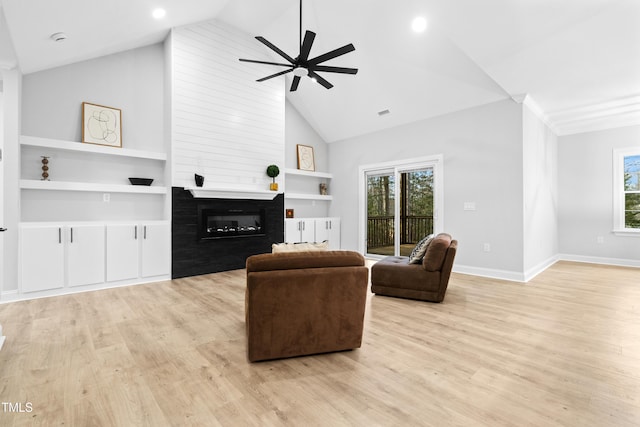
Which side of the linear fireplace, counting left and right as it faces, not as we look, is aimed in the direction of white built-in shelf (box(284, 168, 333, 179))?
left

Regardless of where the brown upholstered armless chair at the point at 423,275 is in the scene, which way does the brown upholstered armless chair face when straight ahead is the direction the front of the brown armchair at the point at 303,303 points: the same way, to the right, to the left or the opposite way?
to the left

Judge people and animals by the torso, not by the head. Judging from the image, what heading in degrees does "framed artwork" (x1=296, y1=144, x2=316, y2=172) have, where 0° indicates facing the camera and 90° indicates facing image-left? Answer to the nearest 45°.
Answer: approximately 315°

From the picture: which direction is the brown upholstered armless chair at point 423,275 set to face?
to the viewer's left

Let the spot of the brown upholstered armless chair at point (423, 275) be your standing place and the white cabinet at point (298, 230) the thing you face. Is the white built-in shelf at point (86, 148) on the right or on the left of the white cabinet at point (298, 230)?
left

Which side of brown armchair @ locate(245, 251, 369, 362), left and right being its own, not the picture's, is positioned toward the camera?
back

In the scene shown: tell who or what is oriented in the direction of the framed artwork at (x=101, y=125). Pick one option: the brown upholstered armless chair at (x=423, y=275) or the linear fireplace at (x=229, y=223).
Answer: the brown upholstered armless chair

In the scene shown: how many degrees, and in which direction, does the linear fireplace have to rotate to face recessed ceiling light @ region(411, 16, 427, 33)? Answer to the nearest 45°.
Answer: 0° — it already faces it

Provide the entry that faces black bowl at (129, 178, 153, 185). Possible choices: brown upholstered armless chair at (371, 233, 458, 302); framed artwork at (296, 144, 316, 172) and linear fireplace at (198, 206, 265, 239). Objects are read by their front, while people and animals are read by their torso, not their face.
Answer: the brown upholstered armless chair
